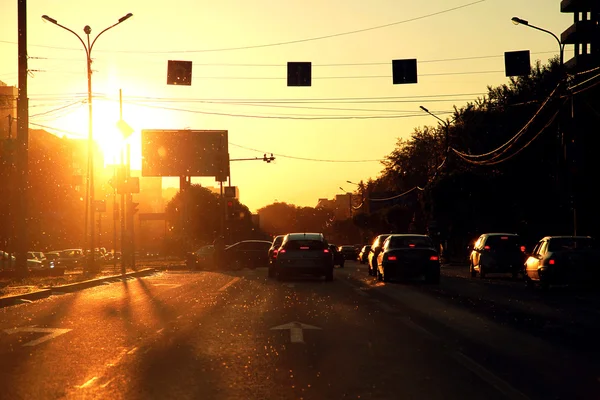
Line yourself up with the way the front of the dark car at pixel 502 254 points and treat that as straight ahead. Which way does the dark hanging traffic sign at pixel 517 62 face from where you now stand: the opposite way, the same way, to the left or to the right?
the opposite way

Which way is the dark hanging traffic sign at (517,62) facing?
toward the camera

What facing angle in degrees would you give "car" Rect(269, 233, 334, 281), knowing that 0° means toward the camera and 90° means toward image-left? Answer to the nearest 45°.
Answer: approximately 180°

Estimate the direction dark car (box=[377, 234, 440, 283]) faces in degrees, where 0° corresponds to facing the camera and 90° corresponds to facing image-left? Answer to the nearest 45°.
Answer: approximately 180°

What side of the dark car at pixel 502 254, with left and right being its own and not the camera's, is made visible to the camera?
back

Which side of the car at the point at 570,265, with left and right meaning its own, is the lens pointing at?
back
